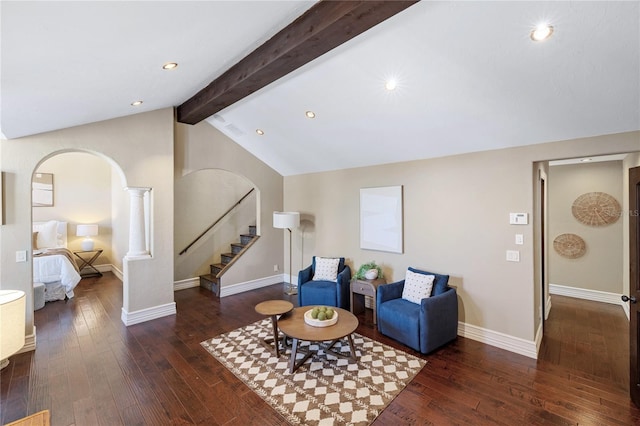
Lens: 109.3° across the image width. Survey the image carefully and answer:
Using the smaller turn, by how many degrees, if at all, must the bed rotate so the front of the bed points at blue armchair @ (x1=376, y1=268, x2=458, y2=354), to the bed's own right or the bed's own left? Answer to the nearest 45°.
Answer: approximately 45° to the bed's own left

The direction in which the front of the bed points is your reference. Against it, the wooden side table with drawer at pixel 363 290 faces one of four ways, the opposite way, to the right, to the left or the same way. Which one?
to the right

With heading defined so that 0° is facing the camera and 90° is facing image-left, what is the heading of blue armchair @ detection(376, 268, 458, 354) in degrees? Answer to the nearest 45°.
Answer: approximately 45°

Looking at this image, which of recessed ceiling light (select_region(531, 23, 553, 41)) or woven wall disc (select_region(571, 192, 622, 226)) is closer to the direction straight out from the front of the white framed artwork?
the recessed ceiling light

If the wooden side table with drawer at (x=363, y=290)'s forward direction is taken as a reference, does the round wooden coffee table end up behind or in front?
in front

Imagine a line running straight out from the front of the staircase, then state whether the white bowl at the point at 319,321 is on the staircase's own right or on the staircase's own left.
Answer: on the staircase's own left

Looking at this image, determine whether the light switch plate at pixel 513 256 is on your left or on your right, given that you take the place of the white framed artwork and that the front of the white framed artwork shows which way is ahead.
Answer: on your left

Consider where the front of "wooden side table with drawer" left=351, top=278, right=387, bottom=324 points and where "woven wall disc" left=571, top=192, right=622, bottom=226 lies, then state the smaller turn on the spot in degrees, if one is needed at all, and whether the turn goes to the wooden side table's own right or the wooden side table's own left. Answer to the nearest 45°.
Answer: approximately 135° to the wooden side table's own left

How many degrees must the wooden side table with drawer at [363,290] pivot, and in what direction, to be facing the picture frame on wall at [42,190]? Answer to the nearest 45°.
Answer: approximately 45° to its right

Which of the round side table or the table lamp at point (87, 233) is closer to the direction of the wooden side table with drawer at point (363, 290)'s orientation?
the round side table
